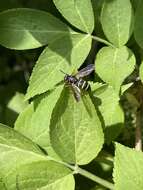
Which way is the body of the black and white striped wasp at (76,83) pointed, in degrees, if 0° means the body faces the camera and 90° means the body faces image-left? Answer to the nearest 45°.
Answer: approximately 90°
